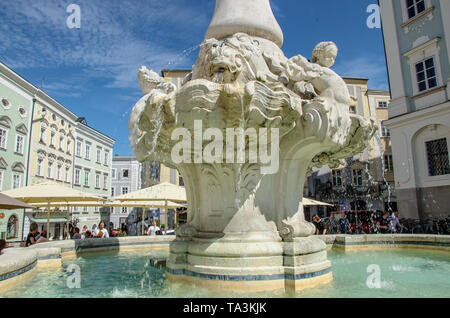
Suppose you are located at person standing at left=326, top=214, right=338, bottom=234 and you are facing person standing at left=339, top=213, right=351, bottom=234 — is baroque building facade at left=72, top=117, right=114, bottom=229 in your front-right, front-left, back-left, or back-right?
back-left

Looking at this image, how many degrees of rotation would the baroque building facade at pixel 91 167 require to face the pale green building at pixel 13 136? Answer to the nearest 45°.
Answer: approximately 90° to its right

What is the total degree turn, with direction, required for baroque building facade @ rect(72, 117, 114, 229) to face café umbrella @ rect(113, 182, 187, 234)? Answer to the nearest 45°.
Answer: approximately 45° to its right

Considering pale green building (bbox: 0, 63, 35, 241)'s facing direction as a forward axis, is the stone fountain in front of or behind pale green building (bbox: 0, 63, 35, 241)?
in front

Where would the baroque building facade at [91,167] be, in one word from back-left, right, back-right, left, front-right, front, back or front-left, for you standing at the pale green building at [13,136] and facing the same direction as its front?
left

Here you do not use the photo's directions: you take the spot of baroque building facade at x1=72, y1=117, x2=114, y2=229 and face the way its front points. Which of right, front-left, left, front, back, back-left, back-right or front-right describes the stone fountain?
front-right

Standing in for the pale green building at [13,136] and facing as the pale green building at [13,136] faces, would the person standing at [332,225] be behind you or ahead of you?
ahead

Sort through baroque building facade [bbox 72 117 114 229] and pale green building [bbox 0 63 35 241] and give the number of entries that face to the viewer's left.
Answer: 0

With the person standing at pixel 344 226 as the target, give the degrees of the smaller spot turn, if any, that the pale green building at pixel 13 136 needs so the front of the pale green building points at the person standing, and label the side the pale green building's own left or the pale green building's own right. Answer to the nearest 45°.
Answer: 0° — it already faces them

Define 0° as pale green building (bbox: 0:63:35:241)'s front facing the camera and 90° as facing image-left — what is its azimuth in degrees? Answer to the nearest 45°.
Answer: approximately 315°
